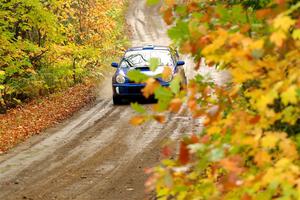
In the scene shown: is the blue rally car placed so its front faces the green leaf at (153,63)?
yes

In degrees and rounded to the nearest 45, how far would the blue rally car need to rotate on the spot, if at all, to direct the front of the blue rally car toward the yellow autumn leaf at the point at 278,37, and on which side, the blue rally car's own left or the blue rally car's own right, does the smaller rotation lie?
0° — it already faces it

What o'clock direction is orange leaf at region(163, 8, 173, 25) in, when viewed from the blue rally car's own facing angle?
The orange leaf is roughly at 12 o'clock from the blue rally car.

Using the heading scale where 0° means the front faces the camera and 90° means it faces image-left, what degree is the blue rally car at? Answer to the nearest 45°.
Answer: approximately 0°

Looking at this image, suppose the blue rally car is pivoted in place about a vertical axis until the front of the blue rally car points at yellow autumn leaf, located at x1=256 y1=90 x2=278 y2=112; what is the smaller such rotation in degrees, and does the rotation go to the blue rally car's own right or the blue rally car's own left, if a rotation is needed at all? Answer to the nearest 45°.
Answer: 0° — it already faces it

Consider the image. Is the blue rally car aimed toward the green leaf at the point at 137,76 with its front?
yes

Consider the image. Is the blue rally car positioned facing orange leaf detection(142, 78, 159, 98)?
yes

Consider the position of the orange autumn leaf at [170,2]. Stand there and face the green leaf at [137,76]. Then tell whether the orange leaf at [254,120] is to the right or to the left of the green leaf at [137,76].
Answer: left

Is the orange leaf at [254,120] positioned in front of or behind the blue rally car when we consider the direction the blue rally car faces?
in front

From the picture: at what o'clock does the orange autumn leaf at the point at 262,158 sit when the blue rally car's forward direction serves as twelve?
The orange autumn leaf is roughly at 12 o'clock from the blue rally car.

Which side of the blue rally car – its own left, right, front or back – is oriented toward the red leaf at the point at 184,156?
front

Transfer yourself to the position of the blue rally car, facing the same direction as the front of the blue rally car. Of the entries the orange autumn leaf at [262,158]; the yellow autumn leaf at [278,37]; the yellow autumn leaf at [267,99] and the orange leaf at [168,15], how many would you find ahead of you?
4

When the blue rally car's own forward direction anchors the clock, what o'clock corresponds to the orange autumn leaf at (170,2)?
The orange autumn leaf is roughly at 12 o'clock from the blue rally car.
